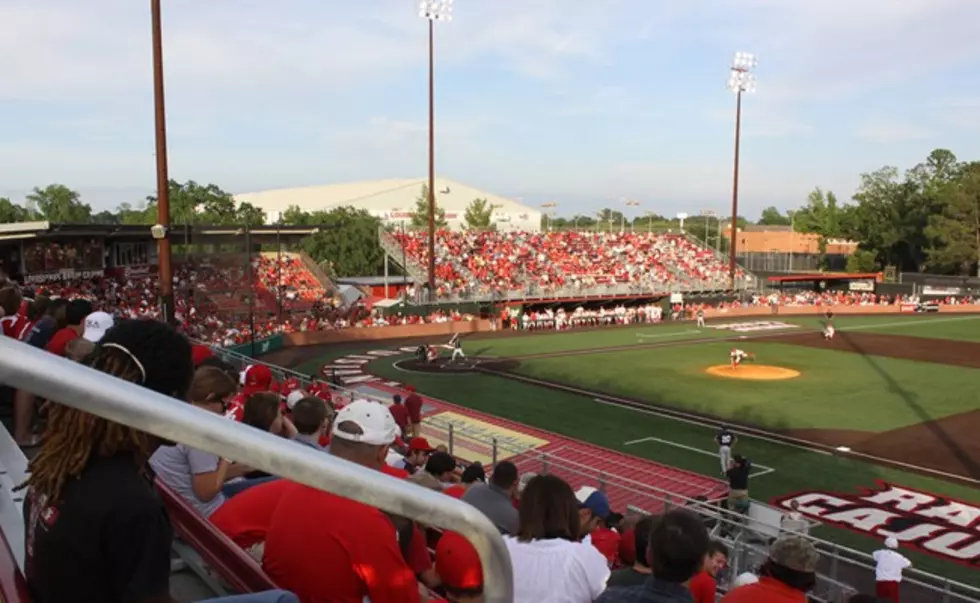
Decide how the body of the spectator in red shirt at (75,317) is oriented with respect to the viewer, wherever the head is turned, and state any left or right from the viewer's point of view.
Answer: facing away from the viewer and to the right of the viewer

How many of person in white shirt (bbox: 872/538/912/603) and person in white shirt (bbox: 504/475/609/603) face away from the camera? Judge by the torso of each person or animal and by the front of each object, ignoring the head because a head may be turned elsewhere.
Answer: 2

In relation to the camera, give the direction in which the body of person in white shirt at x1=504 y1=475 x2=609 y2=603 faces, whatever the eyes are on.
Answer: away from the camera

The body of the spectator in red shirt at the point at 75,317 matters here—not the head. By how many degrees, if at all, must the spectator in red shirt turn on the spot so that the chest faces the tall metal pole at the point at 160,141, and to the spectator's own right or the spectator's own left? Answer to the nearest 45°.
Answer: approximately 45° to the spectator's own left

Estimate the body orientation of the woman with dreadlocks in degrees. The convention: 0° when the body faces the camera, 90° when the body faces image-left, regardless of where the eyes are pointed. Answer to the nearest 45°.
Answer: approximately 225°

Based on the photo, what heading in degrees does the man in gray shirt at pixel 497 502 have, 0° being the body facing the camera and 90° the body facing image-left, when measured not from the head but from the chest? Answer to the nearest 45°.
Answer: approximately 225°

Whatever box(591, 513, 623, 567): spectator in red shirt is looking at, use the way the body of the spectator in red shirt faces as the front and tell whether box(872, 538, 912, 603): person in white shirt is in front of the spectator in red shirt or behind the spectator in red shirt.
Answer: in front

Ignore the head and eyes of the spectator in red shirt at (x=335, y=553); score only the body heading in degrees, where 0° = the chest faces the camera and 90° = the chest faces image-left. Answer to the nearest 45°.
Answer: approximately 225°

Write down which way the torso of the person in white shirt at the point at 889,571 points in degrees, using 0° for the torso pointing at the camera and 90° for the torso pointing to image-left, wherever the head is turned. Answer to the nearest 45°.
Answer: approximately 180°

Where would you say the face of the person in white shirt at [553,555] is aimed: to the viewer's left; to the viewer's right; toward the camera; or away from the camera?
away from the camera

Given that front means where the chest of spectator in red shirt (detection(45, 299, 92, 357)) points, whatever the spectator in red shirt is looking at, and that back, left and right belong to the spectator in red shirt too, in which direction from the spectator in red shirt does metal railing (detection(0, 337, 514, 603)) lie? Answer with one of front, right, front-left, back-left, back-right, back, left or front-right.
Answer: back-right

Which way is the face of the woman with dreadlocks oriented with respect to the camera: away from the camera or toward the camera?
away from the camera

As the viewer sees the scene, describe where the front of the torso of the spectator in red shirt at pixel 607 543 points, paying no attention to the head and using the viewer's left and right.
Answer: facing away from the viewer and to the right of the viewer

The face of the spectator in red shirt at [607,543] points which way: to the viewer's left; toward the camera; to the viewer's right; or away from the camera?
away from the camera
